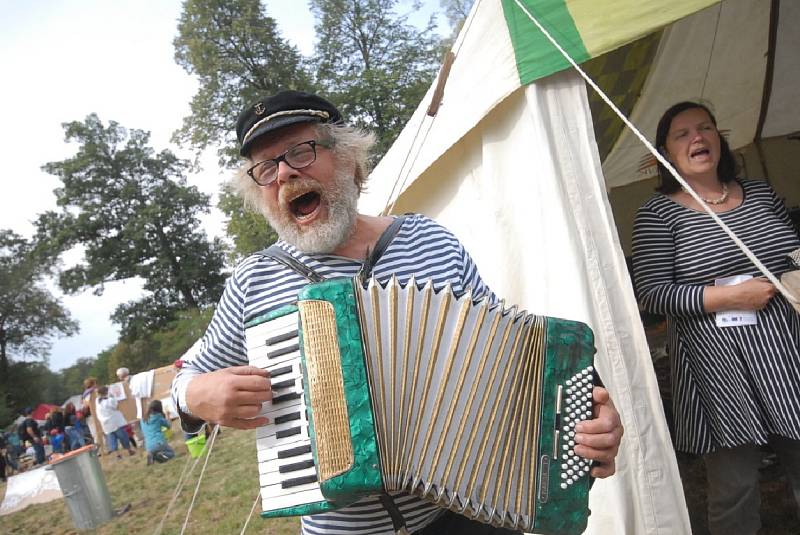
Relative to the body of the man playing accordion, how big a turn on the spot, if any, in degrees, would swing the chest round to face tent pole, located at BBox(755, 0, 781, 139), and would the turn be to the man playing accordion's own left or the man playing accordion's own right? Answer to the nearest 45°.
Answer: approximately 135° to the man playing accordion's own left

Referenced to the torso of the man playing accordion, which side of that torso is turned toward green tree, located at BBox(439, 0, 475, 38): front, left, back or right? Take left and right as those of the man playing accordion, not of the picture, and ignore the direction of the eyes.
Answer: back

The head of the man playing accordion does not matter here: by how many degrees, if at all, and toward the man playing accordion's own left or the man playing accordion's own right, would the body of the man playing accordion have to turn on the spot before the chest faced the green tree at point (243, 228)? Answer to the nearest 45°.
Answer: approximately 180°

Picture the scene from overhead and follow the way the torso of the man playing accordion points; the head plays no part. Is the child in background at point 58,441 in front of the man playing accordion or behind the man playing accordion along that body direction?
behind

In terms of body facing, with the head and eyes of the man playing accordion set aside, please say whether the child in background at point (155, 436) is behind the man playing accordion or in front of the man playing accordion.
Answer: behind

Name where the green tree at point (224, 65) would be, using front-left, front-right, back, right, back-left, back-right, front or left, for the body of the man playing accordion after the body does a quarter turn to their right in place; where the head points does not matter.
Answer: right

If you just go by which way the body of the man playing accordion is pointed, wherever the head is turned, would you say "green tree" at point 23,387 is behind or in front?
behind

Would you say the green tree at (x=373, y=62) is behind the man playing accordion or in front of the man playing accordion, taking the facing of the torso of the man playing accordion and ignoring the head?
behind

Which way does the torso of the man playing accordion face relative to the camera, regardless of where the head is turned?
toward the camera

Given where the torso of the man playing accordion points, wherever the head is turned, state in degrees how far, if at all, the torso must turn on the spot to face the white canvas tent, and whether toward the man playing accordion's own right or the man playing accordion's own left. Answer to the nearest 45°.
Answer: approximately 135° to the man playing accordion's own left

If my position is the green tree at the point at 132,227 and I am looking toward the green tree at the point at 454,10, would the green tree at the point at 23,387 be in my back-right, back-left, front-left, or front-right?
back-left
